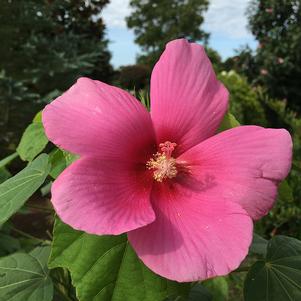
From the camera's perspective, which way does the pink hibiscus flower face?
toward the camera
